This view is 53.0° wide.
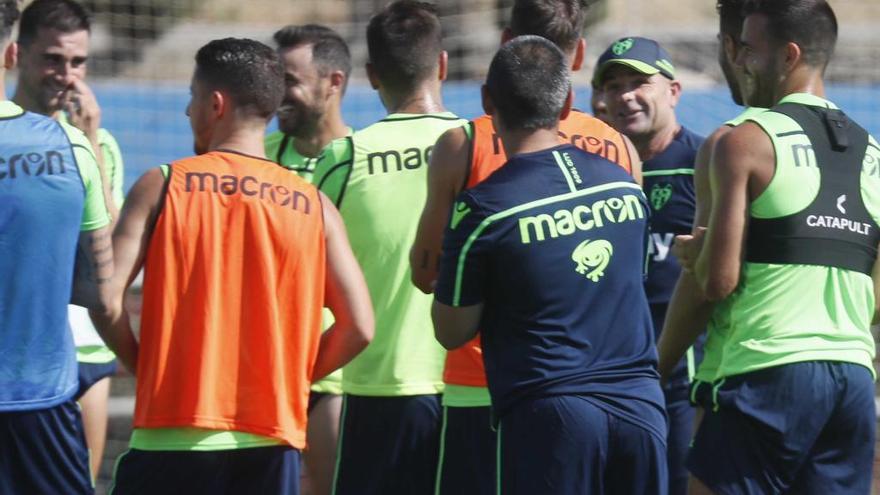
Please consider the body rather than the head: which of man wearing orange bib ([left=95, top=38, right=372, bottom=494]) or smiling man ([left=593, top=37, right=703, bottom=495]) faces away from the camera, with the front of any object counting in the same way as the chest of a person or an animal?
the man wearing orange bib

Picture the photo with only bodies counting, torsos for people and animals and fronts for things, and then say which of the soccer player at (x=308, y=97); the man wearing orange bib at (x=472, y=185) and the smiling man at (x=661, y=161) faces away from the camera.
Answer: the man wearing orange bib

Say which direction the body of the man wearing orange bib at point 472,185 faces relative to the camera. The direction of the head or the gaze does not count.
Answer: away from the camera

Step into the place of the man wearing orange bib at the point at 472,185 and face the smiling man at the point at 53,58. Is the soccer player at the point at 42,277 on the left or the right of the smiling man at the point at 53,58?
left

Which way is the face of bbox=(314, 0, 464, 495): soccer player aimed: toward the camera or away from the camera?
away from the camera

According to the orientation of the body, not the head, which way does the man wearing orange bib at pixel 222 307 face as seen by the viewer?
away from the camera

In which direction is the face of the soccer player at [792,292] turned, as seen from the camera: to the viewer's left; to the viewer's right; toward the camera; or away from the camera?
to the viewer's left

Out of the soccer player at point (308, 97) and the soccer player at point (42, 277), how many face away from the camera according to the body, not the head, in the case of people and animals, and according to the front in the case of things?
1

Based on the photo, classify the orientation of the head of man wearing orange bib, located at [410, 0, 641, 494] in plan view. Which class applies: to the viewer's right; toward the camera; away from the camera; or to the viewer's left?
away from the camera

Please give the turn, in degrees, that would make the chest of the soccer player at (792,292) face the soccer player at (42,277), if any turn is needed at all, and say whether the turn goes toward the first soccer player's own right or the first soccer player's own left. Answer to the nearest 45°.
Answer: approximately 45° to the first soccer player's own left

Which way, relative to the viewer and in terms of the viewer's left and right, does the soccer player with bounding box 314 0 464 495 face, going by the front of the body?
facing away from the viewer

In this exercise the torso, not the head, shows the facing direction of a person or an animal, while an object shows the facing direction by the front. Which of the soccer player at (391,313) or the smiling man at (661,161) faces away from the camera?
the soccer player

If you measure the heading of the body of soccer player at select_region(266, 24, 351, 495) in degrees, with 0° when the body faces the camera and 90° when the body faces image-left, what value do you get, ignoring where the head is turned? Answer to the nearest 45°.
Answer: approximately 45°

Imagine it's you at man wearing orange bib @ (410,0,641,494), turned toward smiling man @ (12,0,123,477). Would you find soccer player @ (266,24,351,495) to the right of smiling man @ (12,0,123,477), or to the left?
right

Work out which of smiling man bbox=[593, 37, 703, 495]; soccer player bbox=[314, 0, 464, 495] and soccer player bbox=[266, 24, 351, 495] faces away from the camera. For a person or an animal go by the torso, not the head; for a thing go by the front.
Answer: soccer player bbox=[314, 0, 464, 495]
